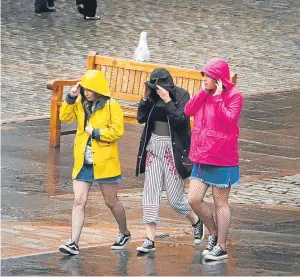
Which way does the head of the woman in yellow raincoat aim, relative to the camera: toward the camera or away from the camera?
toward the camera

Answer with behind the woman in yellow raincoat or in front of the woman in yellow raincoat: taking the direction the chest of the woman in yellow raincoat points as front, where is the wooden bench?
behind
